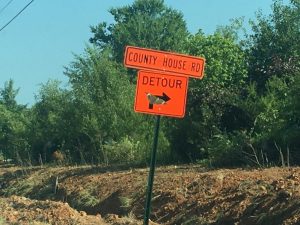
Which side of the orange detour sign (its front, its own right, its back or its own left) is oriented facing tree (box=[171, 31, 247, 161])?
back

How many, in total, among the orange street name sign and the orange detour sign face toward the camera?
2

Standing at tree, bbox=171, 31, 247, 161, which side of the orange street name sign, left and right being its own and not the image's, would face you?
back

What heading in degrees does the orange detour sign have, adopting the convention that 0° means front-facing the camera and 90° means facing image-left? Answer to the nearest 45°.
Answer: approximately 0°

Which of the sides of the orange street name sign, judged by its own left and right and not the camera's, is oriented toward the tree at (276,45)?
back

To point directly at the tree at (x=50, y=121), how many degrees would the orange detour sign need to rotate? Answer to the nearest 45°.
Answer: approximately 180°

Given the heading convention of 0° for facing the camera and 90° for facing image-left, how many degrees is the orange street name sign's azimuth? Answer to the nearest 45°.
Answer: approximately 0°
